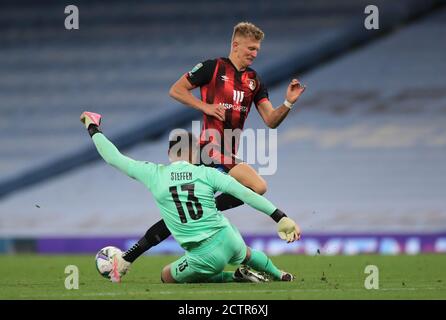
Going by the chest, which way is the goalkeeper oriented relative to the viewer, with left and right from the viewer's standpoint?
facing away from the viewer
